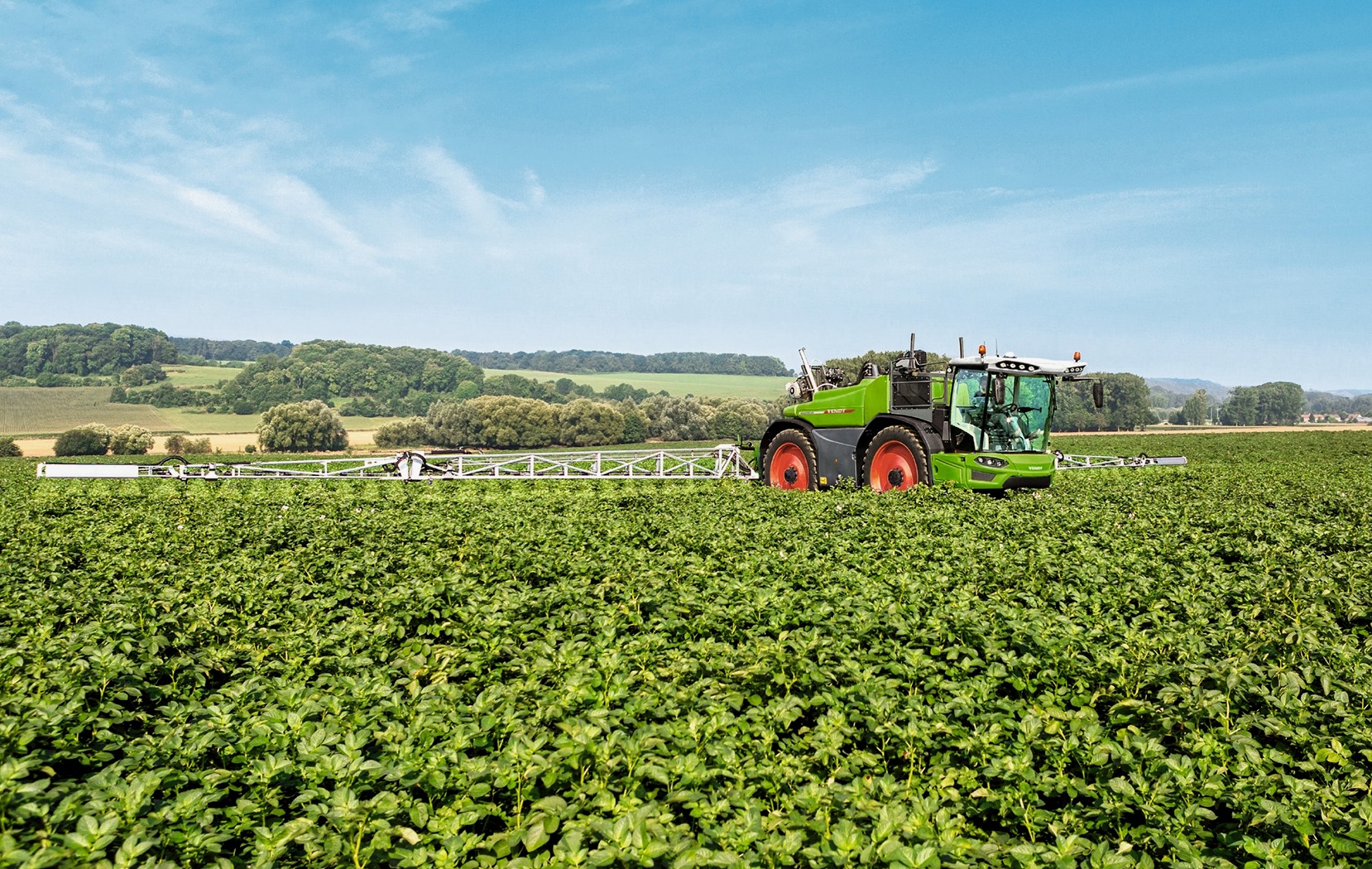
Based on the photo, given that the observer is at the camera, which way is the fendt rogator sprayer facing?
facing the viewer and to the right of the viewer
